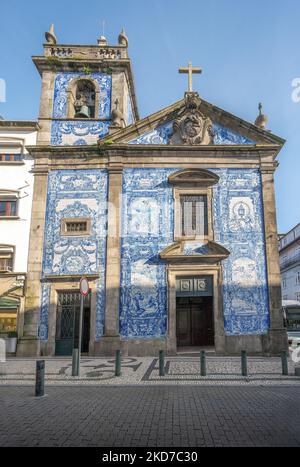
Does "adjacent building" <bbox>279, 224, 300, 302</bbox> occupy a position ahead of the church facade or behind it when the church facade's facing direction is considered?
behind

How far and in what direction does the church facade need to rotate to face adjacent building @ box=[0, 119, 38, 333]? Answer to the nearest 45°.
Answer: approximately 90° to its right

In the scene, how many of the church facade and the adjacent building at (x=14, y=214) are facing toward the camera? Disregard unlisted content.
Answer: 2

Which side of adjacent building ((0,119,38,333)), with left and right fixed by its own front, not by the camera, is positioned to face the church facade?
left

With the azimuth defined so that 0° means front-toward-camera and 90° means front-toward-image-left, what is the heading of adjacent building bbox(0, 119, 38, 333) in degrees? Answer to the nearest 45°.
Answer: approximately 0°

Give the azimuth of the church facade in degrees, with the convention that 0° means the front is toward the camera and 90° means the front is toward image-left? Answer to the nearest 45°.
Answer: approximately 0°
